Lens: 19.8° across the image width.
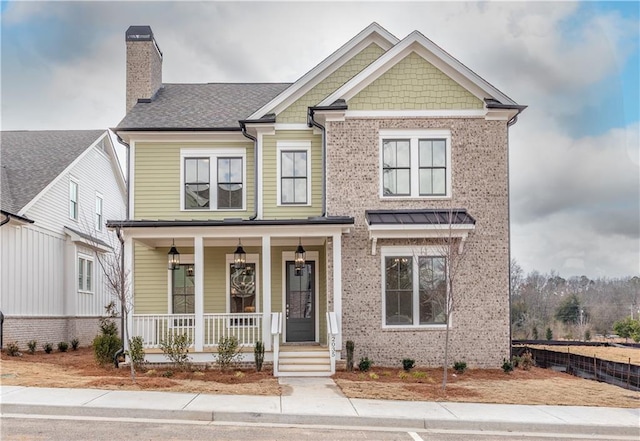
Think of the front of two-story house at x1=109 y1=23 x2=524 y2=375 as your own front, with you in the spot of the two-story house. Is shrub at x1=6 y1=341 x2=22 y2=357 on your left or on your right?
on your right

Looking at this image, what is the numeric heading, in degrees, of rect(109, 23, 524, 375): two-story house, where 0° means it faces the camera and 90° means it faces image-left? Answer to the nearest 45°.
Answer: approximately 0°

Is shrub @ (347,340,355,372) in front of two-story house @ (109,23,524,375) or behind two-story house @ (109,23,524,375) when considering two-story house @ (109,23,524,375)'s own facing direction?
in front
